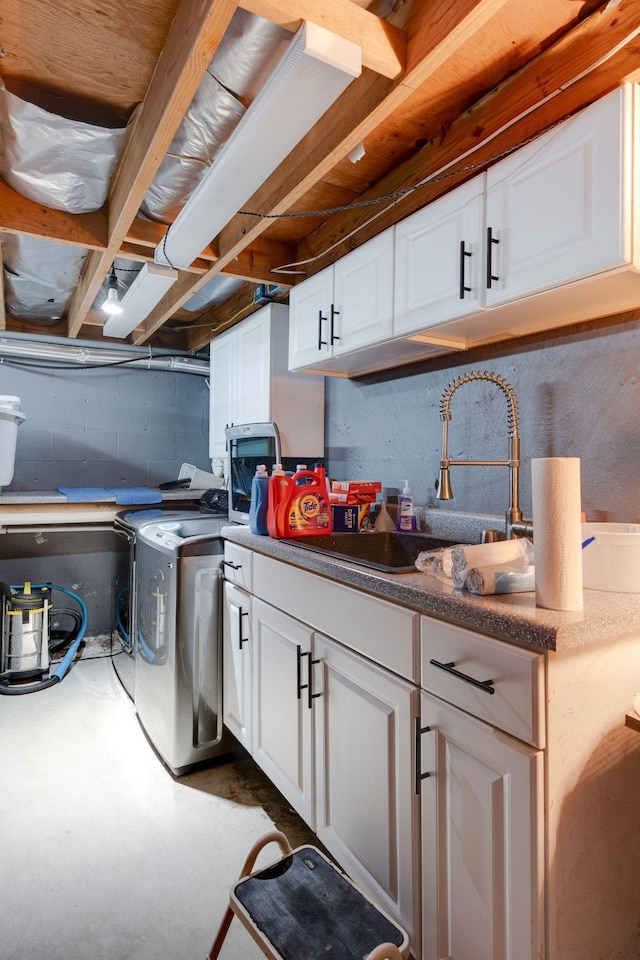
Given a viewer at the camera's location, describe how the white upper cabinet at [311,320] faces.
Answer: facing the viewer and to the left of the viewer

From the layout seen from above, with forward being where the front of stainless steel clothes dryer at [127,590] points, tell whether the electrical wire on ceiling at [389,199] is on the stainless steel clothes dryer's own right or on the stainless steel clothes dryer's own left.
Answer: on the stainless steel clothes dryer's own left

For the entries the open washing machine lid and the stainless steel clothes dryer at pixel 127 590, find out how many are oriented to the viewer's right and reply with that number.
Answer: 0

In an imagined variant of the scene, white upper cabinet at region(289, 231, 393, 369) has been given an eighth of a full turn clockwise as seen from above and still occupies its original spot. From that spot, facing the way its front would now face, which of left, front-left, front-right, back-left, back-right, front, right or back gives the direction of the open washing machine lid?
front-right

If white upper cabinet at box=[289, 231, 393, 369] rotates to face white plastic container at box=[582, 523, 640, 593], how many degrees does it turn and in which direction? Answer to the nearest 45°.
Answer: approximately 90° to its left

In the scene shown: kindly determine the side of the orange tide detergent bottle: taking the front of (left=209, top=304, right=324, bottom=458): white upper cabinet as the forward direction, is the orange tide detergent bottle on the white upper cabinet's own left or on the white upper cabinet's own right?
on the white upper cabinet's own left

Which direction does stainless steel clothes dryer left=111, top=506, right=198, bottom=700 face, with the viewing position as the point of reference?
facing to the left of the viewer
